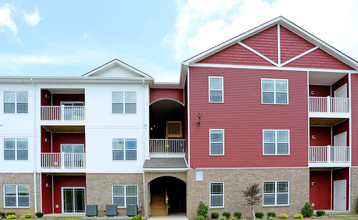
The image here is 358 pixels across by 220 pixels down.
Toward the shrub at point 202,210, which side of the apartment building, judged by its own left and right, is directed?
front

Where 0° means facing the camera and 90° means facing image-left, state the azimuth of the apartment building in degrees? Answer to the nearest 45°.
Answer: approximately 0°
